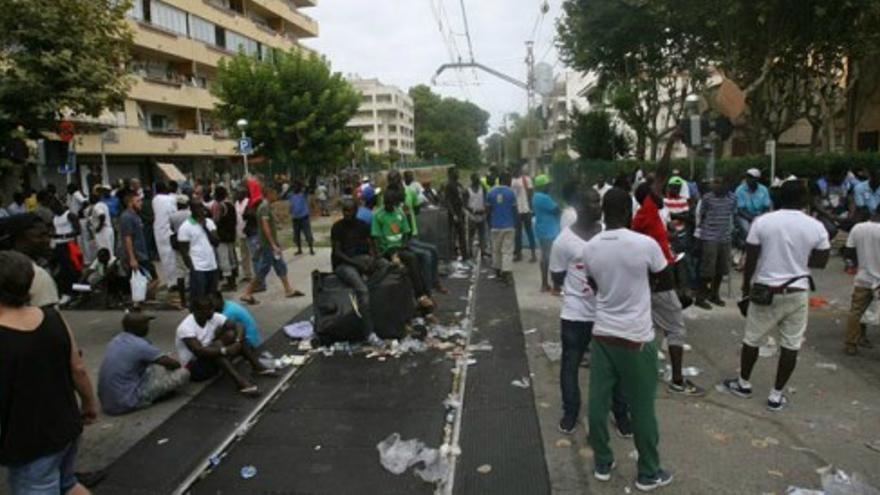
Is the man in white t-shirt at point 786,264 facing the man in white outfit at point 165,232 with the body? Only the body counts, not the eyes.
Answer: no

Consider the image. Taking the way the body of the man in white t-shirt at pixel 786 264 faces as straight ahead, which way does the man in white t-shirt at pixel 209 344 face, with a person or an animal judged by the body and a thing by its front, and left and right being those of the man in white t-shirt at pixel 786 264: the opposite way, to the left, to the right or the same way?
to the right

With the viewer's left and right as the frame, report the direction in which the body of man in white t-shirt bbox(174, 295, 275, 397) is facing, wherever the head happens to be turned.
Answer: facing the viewer and to the right of the viewer

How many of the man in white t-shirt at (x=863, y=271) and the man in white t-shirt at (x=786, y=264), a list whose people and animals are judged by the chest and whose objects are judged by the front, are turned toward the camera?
0

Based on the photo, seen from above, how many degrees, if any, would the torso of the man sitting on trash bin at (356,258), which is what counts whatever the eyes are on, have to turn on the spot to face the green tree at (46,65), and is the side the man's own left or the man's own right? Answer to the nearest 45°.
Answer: approximately 135° to the man's own right

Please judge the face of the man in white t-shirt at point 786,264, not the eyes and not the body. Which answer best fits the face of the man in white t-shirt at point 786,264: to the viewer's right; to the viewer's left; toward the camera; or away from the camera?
away from the camera

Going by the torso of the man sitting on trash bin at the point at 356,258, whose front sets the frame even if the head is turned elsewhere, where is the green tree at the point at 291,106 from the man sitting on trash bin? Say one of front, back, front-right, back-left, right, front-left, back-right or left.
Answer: back-left

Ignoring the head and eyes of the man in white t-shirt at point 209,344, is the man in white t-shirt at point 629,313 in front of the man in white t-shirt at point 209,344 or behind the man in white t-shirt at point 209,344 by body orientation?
in front

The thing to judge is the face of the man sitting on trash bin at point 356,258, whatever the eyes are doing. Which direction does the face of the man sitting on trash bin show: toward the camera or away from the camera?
toward the camera

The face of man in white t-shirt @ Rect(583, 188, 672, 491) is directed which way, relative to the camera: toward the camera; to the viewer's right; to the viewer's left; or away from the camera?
away from the camera

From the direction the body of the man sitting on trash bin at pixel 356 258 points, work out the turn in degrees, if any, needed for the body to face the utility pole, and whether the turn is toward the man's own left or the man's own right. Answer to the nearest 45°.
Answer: approximately 135° to the man's own left

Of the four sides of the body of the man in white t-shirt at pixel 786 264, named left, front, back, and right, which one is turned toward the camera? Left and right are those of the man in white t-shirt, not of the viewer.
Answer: back

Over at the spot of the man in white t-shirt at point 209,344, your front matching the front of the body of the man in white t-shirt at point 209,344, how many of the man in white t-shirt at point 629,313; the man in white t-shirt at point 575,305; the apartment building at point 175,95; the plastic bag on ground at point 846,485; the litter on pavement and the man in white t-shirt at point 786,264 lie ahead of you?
5
